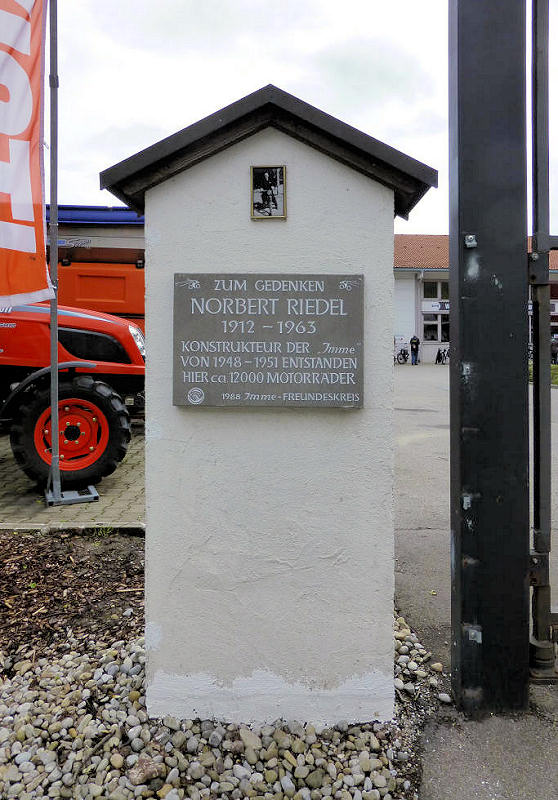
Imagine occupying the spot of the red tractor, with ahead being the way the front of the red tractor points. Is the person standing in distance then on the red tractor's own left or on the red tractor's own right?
on the red tractor's own left

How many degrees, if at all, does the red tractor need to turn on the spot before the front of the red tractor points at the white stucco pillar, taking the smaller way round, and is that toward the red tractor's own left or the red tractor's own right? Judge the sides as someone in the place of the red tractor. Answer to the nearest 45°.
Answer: approximately 90° to the red tractor's own right

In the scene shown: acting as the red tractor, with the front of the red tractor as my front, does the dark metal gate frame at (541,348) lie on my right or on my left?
on my right

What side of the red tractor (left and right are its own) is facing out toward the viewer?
right

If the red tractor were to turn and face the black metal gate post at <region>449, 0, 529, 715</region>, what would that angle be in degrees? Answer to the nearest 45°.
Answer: approximately 45° to its right
